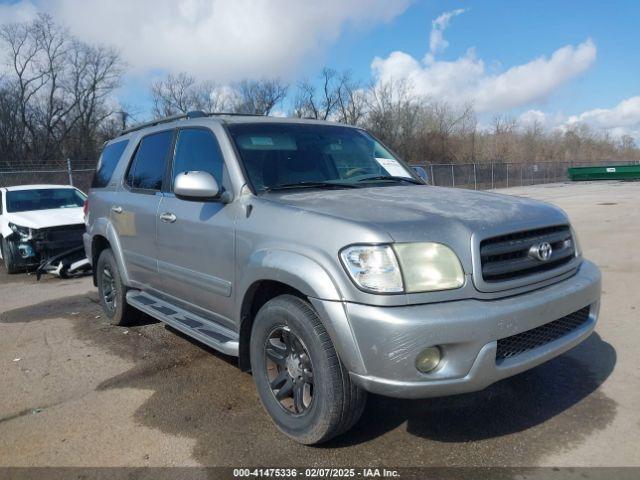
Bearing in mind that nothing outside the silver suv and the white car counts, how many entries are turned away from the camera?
0

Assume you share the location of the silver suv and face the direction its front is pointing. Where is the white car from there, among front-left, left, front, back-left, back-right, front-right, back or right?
back

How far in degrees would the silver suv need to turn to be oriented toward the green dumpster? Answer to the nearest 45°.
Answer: approximately 90° to its left

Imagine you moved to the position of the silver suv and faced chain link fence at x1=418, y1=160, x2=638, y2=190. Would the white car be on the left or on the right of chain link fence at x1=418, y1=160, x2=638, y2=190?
left

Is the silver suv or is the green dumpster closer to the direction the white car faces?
the silver suv

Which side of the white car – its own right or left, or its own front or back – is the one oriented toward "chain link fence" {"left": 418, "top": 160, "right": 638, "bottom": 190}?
left

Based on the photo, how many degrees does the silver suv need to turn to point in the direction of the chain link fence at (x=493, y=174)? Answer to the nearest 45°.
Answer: approximately 135° to its left

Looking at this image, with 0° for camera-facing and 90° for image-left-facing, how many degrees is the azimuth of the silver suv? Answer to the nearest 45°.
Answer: approximately 315°

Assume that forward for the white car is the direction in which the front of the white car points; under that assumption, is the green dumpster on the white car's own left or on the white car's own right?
on the white car's own left

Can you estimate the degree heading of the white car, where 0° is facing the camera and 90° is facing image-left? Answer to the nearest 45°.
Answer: approximately 315°

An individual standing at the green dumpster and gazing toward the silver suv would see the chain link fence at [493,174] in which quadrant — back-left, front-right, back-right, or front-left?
front-right
